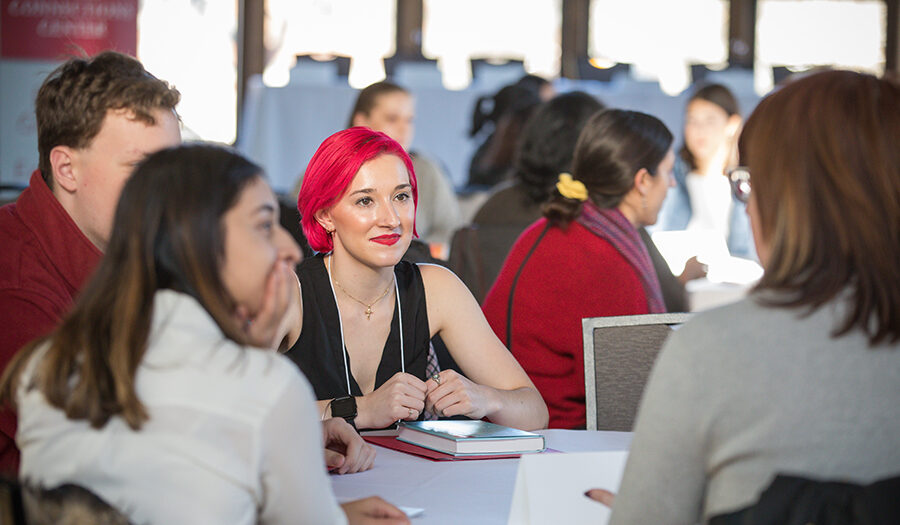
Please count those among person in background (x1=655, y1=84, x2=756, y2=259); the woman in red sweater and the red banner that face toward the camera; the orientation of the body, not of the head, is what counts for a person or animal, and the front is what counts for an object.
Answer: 2

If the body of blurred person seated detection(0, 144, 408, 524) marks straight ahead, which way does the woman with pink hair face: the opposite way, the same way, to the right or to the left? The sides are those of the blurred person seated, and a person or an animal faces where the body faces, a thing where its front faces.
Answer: to the right

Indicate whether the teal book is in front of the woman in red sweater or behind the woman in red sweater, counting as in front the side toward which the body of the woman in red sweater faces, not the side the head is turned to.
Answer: behind

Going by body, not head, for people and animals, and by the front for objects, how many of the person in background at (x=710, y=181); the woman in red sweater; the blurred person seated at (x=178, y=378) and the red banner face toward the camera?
2

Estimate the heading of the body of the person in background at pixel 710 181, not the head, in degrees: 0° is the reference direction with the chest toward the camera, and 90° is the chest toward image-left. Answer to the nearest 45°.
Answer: approximately 0°

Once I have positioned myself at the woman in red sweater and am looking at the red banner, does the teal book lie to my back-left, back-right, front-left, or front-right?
back-left

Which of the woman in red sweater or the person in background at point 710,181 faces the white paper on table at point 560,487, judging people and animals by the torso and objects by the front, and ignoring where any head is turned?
the person in background

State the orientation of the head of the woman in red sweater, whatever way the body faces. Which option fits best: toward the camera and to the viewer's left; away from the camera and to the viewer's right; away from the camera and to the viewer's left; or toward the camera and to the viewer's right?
away from the camera and to the viewer's right

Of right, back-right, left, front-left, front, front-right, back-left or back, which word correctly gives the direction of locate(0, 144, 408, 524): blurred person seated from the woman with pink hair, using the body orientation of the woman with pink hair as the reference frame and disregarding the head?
front-right

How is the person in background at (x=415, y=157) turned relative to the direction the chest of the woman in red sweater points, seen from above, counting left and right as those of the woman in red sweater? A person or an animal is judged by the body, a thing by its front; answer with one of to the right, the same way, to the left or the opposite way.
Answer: to the right

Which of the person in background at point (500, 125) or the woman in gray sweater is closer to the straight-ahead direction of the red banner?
the woman in gray sweater

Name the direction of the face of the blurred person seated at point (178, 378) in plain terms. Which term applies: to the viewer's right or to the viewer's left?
to the viewer's right

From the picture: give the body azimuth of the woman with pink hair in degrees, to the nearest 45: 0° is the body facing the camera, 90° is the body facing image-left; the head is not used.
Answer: approximately 315°

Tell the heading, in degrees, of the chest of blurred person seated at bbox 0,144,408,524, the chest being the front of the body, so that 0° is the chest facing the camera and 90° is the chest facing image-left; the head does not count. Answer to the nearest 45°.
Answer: approximately 225°

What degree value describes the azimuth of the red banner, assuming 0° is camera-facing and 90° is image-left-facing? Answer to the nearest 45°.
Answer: approximately 0°
